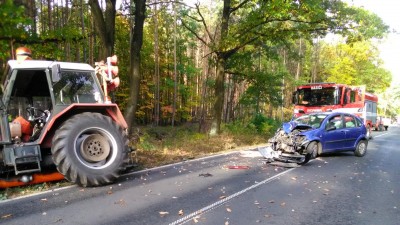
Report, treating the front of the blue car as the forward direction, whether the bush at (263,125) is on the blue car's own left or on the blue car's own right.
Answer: on the blue car's own right

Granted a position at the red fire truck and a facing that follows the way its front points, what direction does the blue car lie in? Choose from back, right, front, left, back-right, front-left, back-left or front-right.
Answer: front-left

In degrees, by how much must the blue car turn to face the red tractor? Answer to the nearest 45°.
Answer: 0° — it already faces it

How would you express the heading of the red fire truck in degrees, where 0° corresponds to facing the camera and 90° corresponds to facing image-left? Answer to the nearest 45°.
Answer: approximately 45°

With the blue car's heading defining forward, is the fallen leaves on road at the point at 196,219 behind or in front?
in front

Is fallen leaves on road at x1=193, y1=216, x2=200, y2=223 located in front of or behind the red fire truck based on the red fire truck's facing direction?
in front

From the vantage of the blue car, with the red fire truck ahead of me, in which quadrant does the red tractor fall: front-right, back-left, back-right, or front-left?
back-left

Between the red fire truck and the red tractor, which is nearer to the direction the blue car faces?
the red tractor

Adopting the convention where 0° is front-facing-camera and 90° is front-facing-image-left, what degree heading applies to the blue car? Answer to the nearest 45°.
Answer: approximately 45°
